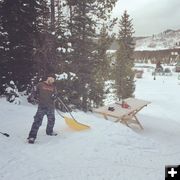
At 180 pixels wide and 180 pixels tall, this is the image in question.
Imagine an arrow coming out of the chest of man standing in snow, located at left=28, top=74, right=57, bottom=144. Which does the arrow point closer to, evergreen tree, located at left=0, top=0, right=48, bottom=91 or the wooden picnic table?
the wooden picnic table

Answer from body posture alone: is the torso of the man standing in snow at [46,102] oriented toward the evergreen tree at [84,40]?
no

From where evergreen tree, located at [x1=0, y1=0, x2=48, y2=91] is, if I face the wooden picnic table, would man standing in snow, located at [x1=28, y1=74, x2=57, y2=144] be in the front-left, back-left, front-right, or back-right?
front-right

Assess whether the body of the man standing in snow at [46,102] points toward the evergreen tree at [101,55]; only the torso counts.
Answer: no

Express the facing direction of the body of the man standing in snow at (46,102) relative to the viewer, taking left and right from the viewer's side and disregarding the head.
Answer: facing the viewer and to the right of the viewer

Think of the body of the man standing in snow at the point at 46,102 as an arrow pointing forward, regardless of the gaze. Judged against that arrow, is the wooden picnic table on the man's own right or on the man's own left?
on the man's own left

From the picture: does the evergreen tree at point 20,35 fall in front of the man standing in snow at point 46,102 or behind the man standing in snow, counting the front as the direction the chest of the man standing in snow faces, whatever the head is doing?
behind
